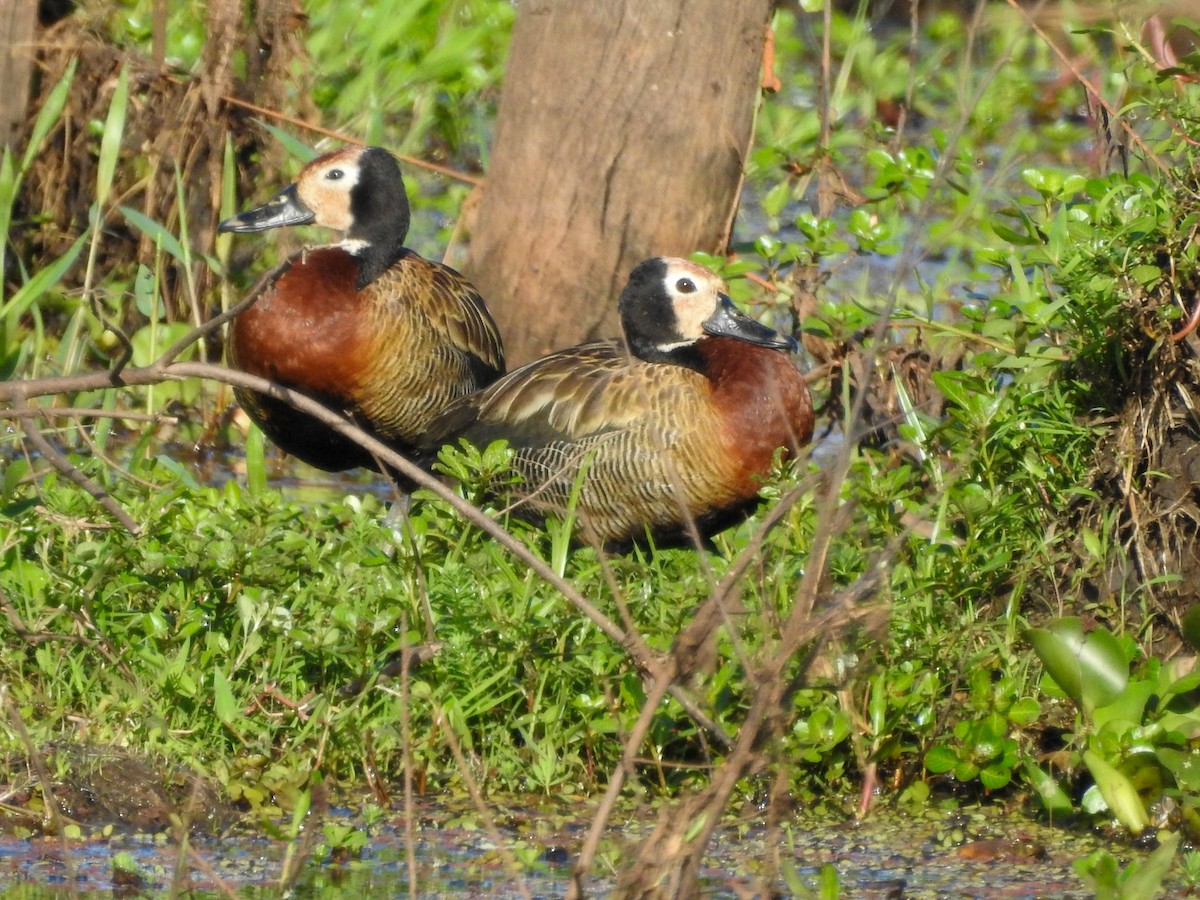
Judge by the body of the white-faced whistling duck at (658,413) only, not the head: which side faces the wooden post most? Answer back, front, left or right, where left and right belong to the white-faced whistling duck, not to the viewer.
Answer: left

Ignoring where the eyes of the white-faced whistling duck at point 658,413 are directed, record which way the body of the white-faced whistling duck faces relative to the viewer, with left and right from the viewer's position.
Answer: facing to the right of the viewer

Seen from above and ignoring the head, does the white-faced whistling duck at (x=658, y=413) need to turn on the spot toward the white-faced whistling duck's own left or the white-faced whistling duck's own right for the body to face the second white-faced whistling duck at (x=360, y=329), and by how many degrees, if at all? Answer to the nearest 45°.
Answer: approximately 135° to the white-faced whistling duck's own left

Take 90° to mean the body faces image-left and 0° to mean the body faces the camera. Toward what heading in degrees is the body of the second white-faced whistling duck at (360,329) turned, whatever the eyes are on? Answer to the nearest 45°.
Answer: approximately 45°

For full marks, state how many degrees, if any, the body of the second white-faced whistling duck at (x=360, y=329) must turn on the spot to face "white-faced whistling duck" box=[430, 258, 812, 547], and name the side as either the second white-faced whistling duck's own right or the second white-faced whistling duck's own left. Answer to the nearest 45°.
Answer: approximately 90° to the second white-faced whistling duck's own left

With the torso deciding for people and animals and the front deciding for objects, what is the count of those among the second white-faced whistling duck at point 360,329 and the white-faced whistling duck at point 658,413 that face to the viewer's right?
1

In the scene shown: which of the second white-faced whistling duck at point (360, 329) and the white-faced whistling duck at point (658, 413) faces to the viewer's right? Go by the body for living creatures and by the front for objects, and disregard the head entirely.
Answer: the white-faced whistling duck
